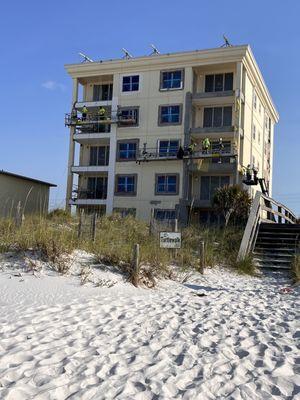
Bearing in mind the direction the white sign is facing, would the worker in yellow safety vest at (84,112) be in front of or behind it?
behind

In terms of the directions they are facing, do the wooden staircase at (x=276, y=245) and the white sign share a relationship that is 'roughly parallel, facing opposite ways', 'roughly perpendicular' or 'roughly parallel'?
roughly parallel

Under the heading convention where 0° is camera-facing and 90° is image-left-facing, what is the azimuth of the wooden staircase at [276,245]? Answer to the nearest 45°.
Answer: approximately 0°

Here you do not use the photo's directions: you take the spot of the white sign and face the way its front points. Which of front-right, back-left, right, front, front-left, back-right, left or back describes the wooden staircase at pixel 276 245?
back-left

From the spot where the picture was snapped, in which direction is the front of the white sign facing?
facing the viewer

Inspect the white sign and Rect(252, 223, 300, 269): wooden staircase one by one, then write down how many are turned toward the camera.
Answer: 2

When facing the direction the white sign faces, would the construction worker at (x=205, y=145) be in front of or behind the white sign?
behind

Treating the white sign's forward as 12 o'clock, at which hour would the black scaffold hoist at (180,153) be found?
The black scaffold hoist is roughly at 6 o'clock from the white sign.

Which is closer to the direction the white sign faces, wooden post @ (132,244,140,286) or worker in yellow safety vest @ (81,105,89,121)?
the wooden post

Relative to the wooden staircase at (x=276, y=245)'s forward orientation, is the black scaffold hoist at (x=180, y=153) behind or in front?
behind

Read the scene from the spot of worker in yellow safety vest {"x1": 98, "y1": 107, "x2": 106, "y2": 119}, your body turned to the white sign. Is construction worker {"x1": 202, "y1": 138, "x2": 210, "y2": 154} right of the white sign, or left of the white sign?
left
